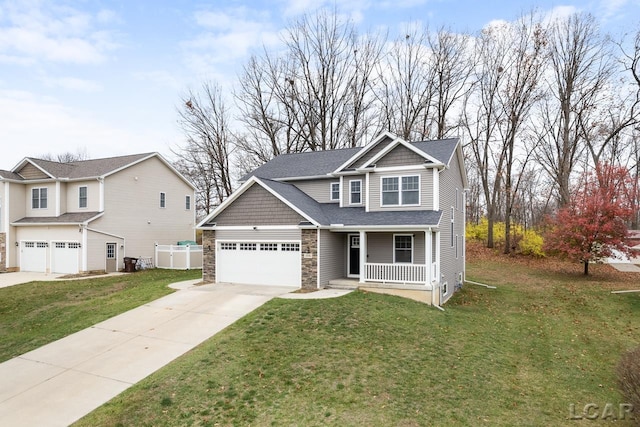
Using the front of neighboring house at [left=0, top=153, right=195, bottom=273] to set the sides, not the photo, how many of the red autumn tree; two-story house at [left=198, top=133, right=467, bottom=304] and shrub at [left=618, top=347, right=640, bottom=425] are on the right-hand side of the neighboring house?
0

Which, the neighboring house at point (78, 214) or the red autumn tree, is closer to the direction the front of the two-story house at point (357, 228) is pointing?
the neighboring house

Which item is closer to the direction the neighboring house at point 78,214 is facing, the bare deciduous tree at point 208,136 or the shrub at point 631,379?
the shrub

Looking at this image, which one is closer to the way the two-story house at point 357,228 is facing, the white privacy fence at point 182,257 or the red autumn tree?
the white privacy fence

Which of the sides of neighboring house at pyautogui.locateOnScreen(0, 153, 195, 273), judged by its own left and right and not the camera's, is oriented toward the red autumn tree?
left

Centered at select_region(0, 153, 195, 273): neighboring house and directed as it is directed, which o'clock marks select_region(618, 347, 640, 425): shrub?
The shrub is roughly at 10 o'clock from the neighboring house.

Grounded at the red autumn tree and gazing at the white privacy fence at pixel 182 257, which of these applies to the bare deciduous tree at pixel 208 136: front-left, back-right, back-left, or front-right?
front-right

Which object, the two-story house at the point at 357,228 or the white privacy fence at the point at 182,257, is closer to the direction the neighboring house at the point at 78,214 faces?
the two-story house

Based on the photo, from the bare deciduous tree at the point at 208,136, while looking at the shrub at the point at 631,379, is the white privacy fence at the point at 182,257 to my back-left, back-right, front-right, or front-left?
front-right

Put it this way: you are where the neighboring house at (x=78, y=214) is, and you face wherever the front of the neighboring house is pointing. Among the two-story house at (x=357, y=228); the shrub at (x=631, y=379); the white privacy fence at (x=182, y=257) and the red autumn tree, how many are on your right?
0

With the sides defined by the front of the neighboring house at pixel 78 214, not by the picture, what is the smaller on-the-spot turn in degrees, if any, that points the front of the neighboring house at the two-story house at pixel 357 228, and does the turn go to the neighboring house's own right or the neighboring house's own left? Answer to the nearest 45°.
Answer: approximately 90° to the neighboring house's own left

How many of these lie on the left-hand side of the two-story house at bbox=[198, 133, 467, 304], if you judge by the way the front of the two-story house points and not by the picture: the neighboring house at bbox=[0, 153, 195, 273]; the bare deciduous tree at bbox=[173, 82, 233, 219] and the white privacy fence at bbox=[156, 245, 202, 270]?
0

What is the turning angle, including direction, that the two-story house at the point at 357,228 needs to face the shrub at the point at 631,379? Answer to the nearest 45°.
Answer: approximately 45° to its left

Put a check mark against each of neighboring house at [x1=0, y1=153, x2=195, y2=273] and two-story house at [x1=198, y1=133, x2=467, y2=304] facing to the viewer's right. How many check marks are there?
0

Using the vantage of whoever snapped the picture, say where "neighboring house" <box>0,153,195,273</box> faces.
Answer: facing the viewer and to the left of the viewer

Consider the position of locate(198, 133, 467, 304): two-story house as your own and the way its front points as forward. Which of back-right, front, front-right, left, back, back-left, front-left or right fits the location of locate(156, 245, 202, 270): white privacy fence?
right

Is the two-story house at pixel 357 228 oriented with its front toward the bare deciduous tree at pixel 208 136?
no
